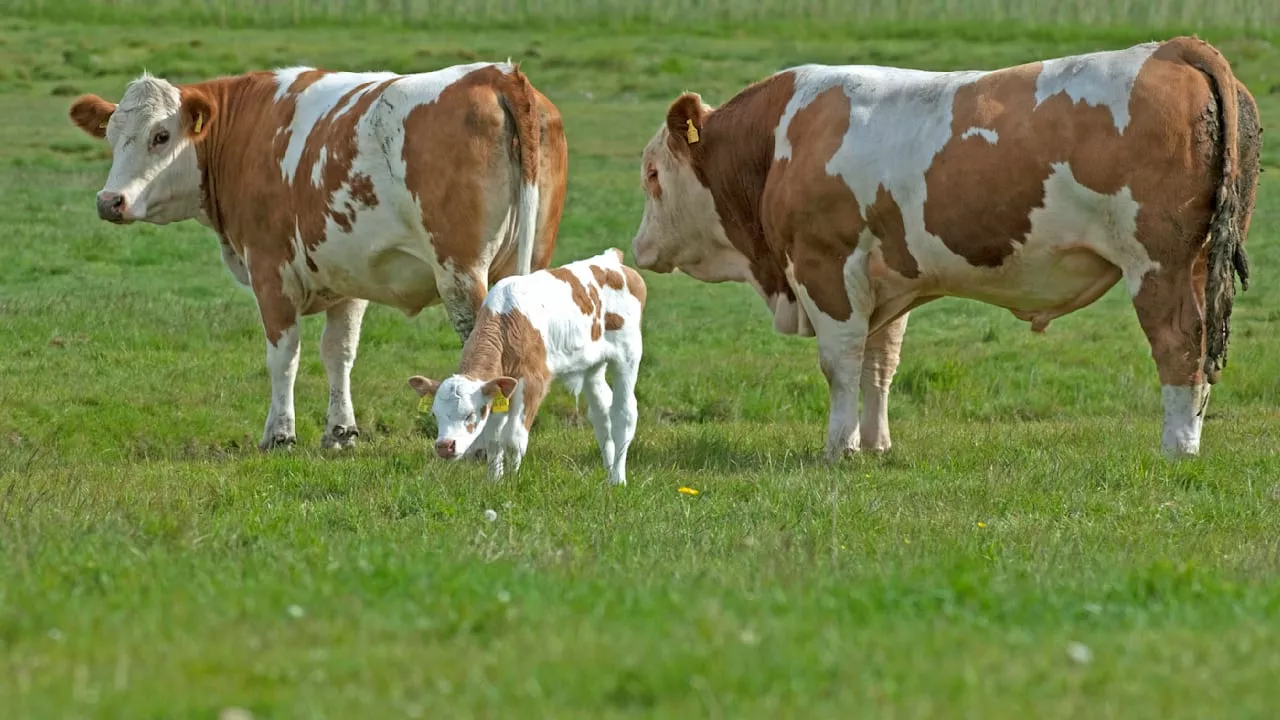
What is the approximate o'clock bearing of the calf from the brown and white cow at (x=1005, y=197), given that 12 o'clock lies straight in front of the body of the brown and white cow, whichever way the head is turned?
The calf is roughly at 11 o'clock from the brown and white cow.

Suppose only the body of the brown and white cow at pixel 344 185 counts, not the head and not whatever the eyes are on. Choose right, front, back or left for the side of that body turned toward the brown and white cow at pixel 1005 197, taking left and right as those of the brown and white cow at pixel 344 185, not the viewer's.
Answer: back

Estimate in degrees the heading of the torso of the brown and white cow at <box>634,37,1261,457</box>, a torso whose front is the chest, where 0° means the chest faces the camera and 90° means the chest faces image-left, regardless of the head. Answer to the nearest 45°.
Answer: approximately 90°

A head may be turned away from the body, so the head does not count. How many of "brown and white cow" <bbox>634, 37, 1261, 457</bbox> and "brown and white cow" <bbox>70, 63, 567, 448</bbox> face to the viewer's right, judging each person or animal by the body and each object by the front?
0

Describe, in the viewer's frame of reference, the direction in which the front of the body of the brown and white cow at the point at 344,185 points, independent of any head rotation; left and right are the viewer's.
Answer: facing away from the viewer and to the left of the viewer

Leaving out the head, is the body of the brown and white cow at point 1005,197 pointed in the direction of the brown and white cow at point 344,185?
yes

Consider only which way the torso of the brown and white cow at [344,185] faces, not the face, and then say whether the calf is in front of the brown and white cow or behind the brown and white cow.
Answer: behind
